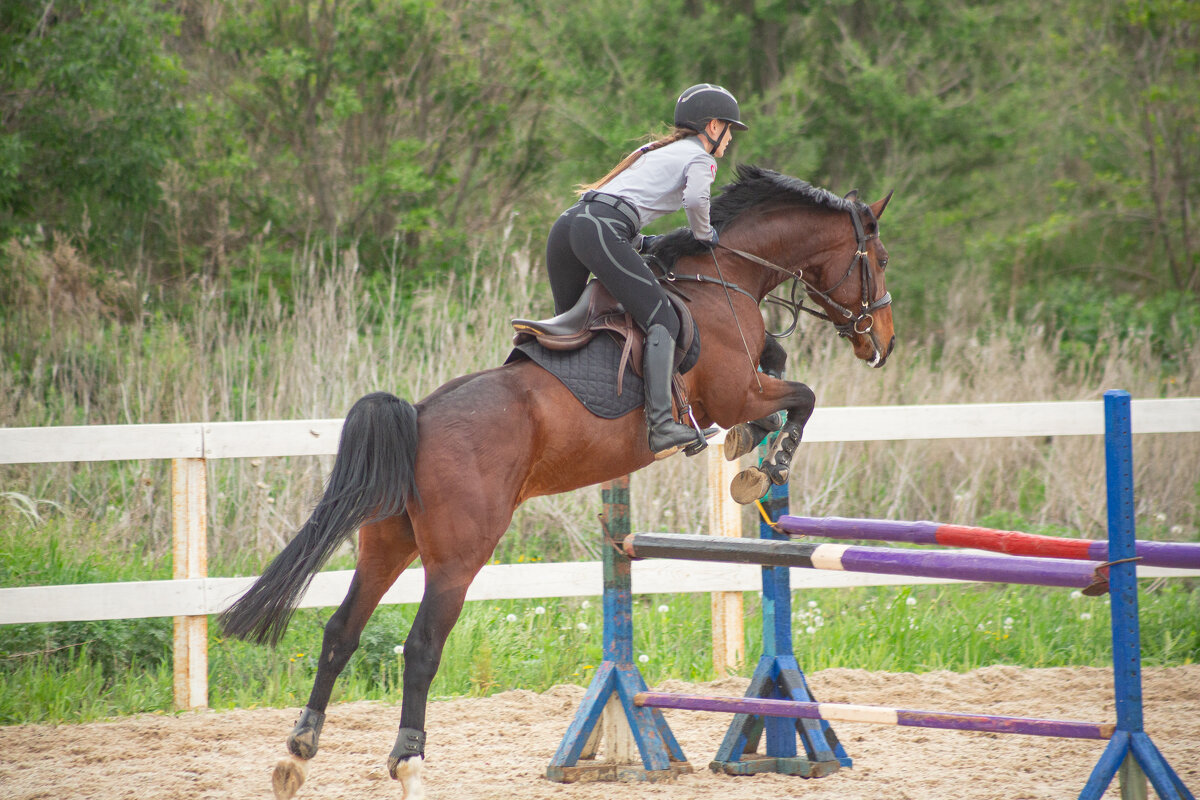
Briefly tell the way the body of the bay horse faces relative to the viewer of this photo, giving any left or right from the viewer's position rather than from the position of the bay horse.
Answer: facing away from the viewer and to the right of the viewer

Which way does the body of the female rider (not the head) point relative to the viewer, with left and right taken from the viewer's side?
facing away from the viewer and to the right of the viewer

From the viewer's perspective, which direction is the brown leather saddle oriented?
to the viewer's right

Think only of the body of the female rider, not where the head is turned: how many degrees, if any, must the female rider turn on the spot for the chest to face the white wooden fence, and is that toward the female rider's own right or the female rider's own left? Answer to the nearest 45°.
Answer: approximately 90° to the female rider's own left
